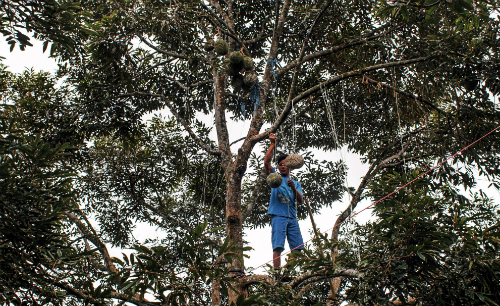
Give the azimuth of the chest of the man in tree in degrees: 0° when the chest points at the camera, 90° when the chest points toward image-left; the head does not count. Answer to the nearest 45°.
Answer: approximately 0°
